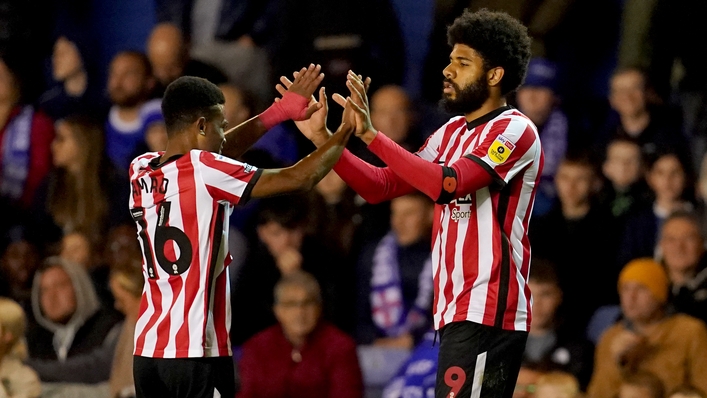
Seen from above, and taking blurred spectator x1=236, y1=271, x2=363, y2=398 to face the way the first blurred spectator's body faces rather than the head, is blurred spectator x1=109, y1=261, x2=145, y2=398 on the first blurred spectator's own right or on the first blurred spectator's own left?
on the first blurred spectator's own right

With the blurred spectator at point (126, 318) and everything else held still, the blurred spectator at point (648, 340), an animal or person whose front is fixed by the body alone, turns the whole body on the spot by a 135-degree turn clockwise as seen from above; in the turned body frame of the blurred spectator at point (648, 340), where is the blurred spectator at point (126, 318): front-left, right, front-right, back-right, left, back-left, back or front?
left

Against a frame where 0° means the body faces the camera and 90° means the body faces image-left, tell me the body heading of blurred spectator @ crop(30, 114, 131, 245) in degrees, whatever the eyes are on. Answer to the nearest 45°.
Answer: approximately 45°

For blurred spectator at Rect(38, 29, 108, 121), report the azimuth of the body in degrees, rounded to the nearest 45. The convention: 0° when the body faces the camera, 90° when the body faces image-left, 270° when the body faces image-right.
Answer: approximately 45°

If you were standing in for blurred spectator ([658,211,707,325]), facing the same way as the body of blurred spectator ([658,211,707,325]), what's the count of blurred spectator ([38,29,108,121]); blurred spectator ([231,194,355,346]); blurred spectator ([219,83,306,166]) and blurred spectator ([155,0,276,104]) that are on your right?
4

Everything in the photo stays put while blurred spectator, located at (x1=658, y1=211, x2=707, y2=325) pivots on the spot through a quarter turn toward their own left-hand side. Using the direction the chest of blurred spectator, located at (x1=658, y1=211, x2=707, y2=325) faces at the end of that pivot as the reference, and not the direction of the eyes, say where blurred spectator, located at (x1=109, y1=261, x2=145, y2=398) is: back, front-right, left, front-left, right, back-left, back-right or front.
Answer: back

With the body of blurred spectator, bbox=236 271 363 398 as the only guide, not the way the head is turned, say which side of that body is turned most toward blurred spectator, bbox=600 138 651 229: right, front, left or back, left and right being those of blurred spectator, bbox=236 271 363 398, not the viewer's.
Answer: left

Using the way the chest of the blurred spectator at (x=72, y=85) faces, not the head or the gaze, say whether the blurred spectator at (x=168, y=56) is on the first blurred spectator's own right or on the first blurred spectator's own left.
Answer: on the first blurred spectator's own left

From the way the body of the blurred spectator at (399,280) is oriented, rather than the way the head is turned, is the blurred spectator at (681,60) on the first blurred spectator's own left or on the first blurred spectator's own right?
on the first blurred spectator's own left

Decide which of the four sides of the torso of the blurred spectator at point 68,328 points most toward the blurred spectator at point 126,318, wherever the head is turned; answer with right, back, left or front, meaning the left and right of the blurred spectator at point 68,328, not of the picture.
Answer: left
